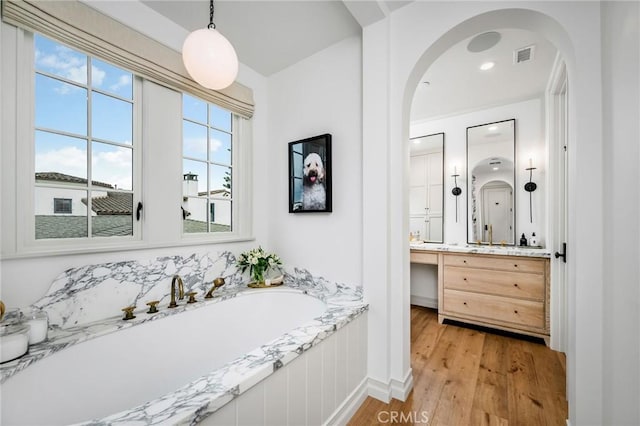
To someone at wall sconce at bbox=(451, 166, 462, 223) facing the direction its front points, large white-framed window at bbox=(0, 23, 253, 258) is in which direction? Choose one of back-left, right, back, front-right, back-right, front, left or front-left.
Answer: front-right

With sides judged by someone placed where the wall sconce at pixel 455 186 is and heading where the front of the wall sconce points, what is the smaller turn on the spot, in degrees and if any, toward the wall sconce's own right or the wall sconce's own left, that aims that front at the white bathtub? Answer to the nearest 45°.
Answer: approximately 45° to the wall sconce's own right

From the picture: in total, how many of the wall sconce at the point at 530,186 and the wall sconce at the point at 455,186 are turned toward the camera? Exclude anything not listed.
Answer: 2

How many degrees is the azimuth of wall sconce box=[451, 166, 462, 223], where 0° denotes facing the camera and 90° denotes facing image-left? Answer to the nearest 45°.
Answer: approximately 0°

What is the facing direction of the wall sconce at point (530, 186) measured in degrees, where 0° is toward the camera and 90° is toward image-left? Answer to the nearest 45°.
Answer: approximately 0°
